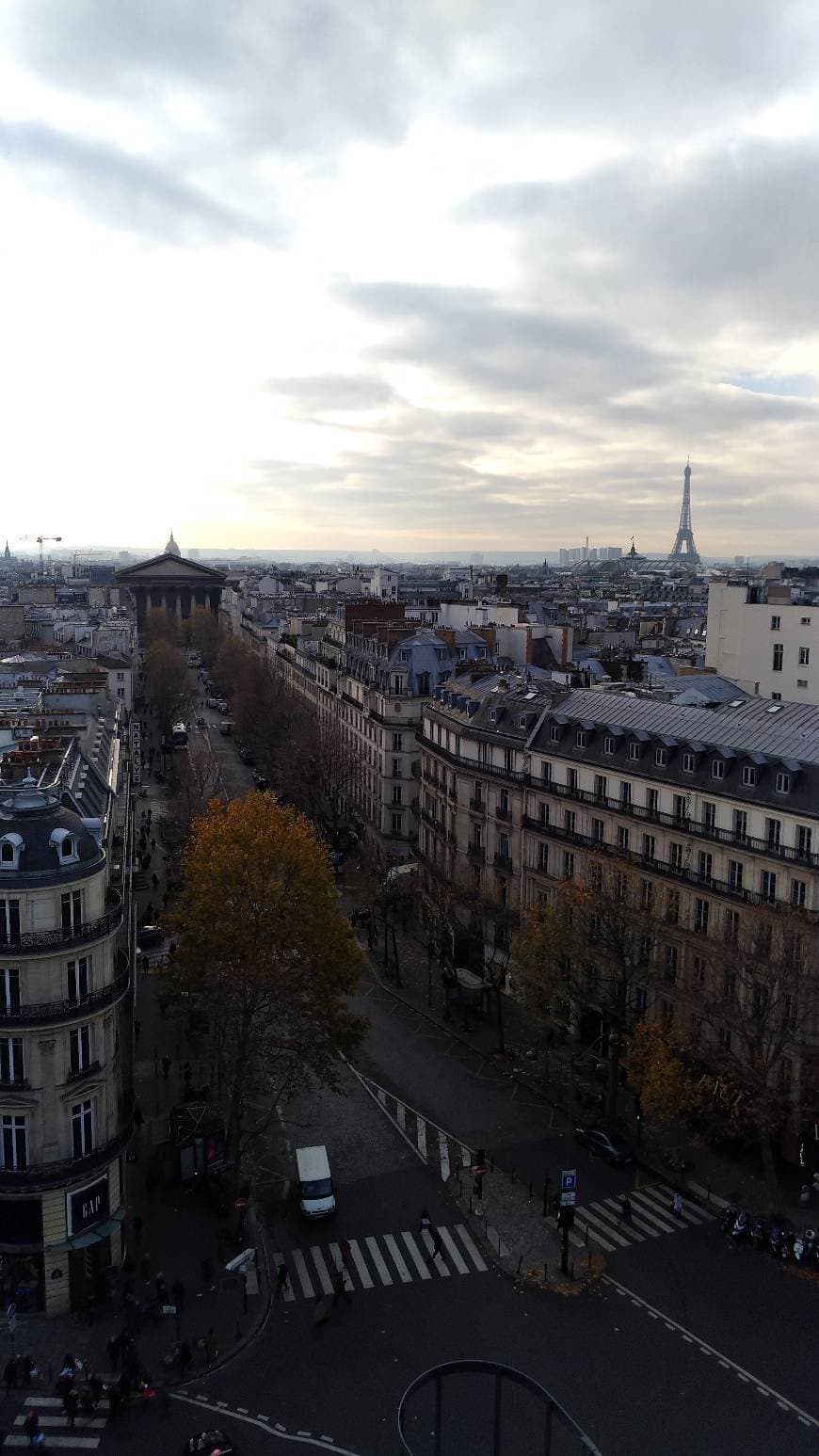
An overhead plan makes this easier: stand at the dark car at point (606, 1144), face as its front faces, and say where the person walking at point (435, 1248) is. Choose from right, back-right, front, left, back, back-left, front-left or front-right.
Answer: left

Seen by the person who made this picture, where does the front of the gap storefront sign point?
facing the viewer and to the right of the viewer

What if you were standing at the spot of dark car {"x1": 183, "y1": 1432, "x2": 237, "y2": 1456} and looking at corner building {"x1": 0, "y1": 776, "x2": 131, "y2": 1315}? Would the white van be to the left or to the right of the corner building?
right

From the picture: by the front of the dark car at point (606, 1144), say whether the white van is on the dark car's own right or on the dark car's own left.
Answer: on the dark car's own left

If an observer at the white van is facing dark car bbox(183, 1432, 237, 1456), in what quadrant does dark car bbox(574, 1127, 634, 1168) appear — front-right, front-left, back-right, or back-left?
back-left

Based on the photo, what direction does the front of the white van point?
toward the camera

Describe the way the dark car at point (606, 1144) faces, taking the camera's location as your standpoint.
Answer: facing away from the viewer and to the left of the viewer

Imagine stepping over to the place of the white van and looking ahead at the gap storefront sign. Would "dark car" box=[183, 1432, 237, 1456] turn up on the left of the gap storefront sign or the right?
left

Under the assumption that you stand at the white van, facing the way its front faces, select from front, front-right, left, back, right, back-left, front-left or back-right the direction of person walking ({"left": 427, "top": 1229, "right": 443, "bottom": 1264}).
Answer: front-left

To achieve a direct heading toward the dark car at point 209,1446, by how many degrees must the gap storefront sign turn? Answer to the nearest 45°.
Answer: approximately 45° to its right
